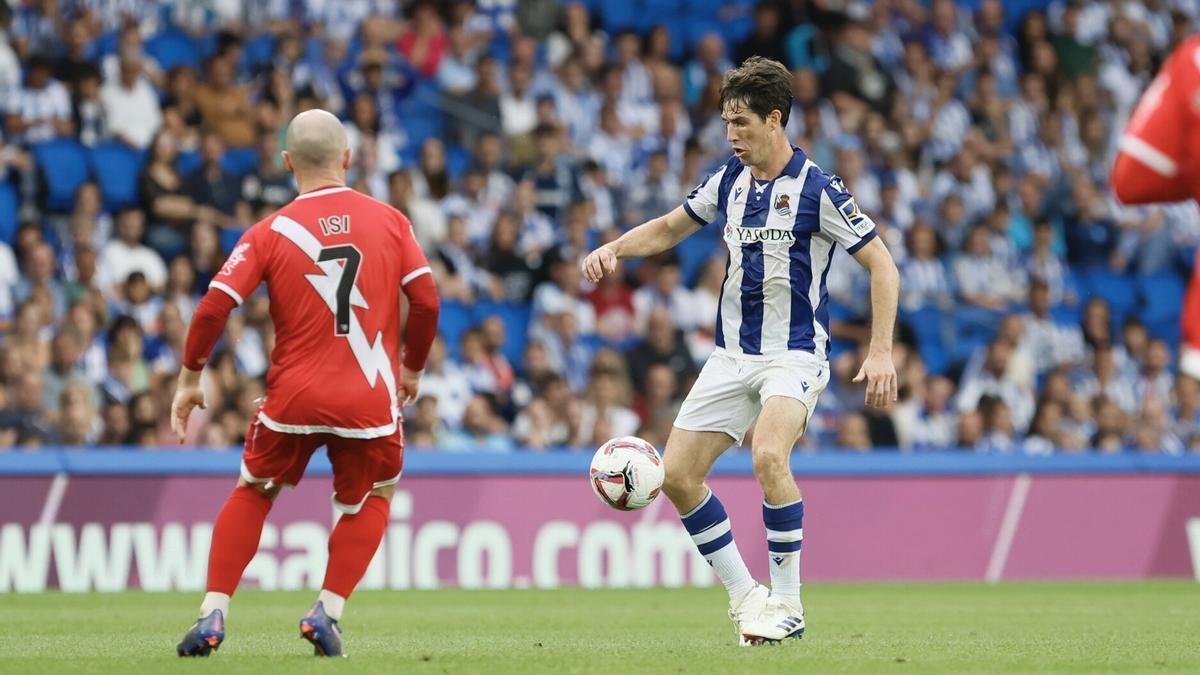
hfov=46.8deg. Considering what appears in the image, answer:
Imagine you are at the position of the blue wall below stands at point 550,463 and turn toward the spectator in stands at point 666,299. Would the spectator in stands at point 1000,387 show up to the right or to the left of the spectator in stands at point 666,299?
right

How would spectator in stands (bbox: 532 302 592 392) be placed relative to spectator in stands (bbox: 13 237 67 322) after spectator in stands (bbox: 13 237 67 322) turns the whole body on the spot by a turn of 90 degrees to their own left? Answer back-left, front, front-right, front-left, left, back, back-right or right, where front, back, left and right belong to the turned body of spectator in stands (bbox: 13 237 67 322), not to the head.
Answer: front

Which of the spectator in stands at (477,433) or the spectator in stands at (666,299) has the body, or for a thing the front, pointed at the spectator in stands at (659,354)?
the spectator in stands at (666,299)

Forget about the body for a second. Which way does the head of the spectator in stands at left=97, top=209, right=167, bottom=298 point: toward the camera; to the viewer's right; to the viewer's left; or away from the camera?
toward the camera

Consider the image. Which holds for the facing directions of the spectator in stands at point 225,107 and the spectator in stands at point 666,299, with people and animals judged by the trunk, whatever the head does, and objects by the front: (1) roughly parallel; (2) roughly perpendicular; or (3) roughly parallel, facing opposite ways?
roughly parallel

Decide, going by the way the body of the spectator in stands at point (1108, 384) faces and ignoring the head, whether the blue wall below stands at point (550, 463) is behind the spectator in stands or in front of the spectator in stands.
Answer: in front

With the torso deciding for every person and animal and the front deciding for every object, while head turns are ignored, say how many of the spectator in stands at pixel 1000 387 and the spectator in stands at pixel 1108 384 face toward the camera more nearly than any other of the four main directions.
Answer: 2

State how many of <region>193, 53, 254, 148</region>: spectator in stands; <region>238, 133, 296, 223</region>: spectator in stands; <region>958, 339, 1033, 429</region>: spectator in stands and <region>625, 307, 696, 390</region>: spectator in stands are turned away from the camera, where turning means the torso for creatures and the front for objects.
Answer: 0

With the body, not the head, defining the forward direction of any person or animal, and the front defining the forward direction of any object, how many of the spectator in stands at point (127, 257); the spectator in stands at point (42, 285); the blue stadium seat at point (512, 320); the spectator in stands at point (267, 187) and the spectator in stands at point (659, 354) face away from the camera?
0

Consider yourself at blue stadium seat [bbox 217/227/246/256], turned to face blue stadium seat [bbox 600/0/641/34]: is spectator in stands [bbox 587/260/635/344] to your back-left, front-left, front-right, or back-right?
front-right

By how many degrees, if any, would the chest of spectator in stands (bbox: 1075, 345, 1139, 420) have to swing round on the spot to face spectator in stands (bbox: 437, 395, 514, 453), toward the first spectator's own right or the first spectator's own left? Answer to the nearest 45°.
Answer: approximately 45° to the first spectator's own right

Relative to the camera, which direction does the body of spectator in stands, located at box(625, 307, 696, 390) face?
toward the camera

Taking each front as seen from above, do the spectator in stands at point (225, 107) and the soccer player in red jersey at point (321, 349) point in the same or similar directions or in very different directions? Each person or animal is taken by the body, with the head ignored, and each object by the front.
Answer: very different directions

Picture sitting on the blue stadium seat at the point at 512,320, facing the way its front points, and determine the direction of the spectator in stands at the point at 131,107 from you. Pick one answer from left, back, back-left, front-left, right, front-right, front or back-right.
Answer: right

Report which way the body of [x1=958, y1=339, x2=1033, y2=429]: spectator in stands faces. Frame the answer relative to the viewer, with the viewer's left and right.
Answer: facing the viewer

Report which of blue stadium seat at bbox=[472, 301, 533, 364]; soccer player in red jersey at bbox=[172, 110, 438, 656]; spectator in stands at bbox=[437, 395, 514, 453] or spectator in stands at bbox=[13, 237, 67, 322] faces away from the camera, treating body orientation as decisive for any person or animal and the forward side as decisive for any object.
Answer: the soccer player in red jersey

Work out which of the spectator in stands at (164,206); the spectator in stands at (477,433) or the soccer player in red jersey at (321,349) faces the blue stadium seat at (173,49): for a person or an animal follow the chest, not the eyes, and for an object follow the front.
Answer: the soccer player in red jersey

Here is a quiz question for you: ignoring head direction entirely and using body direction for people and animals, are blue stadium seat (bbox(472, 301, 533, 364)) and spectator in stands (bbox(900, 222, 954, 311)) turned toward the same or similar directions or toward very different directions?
same or similar directions

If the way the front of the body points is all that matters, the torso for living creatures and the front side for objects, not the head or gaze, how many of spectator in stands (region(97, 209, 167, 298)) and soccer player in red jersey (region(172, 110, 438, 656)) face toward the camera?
1

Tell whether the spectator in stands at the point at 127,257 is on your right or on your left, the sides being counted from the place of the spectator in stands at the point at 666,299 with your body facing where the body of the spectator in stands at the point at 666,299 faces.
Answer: on your right

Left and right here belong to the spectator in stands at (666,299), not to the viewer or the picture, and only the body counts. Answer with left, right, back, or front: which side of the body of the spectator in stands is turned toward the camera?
front
